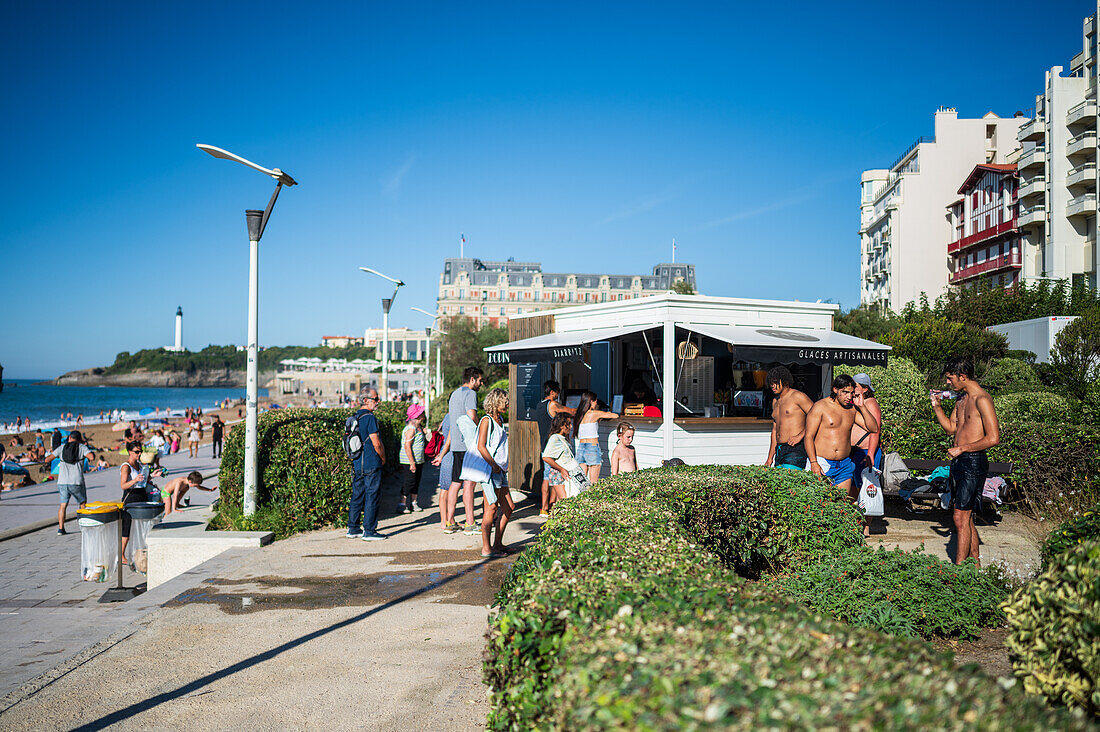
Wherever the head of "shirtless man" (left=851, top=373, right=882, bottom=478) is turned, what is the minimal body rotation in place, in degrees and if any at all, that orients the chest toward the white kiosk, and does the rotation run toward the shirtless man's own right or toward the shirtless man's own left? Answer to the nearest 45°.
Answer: approximately 45° to the shirtless man's own right

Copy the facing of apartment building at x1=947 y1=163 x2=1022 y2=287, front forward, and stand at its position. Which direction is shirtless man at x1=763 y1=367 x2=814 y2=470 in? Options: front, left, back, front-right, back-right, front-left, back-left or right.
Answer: front-left

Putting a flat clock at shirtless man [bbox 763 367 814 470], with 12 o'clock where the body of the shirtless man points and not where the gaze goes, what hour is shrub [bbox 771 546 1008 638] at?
The shrub is roughly at 10 o'clock from the shirtless man.

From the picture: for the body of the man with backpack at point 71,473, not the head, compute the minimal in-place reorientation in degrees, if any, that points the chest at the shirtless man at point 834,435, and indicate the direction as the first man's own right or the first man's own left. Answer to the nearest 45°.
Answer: approximately 135° to the first man's own right

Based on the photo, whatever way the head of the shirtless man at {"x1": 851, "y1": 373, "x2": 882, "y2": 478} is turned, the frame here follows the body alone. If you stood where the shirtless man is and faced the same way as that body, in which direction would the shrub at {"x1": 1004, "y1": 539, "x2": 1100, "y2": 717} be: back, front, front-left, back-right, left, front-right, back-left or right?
left

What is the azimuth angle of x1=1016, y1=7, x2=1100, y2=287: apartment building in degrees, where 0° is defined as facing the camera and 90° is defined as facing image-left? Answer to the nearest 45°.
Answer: approximately 45°

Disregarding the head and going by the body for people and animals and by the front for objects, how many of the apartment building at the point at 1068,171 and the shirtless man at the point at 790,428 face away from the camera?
0

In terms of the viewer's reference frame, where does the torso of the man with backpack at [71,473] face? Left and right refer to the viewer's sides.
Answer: facing away from the viewer

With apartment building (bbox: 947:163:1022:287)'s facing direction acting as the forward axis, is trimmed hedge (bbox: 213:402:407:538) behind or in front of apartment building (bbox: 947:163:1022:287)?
in front

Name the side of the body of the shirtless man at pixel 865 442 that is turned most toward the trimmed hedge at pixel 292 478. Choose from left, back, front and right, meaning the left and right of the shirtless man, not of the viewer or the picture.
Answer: front
